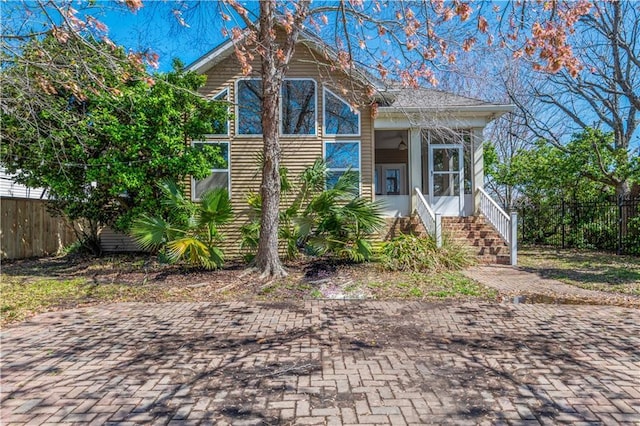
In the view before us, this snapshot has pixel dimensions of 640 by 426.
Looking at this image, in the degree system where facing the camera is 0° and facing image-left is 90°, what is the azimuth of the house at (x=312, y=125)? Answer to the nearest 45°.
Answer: approximately 0°

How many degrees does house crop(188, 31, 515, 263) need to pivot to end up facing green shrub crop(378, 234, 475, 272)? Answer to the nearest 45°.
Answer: approximately 45° to its left

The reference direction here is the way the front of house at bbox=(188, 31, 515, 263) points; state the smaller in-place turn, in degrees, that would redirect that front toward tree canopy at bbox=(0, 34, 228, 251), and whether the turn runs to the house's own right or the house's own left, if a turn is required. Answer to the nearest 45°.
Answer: approximately 45° to the house's own right

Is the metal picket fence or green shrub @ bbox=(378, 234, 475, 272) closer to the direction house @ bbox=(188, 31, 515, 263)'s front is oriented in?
the green shrub

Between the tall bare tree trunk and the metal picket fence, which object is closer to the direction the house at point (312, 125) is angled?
the tall bare tree trunk

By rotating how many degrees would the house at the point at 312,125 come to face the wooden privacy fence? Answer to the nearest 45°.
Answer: approximately 90° to its right

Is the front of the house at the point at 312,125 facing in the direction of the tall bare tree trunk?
yes

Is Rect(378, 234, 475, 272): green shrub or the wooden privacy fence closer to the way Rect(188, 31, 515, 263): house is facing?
the green shrub

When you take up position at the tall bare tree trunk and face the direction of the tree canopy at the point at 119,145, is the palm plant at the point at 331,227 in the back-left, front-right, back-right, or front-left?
back-right

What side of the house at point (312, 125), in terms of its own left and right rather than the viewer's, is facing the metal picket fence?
left
